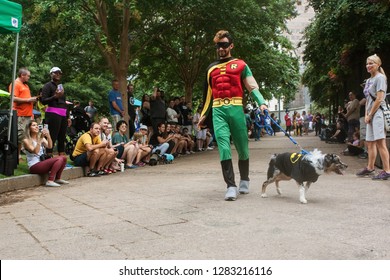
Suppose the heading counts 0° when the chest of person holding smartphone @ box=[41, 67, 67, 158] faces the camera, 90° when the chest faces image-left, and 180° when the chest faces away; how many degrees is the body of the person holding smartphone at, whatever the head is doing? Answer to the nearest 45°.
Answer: approximately 315°

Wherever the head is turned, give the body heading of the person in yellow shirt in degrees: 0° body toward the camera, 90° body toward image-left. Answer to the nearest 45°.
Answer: approximately 315°

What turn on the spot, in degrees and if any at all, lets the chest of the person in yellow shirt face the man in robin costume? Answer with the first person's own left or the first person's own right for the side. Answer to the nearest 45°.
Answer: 0° — they already face them

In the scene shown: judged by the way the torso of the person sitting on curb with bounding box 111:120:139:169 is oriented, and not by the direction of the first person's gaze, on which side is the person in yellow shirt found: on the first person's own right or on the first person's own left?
on the first person's own right

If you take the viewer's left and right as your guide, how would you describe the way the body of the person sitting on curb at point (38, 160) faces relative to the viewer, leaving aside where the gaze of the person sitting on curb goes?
facing to the right of the viewer

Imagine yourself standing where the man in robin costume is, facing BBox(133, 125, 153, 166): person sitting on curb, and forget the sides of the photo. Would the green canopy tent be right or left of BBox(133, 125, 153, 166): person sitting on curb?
left

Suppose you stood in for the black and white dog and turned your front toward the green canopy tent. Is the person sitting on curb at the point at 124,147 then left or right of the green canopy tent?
right
